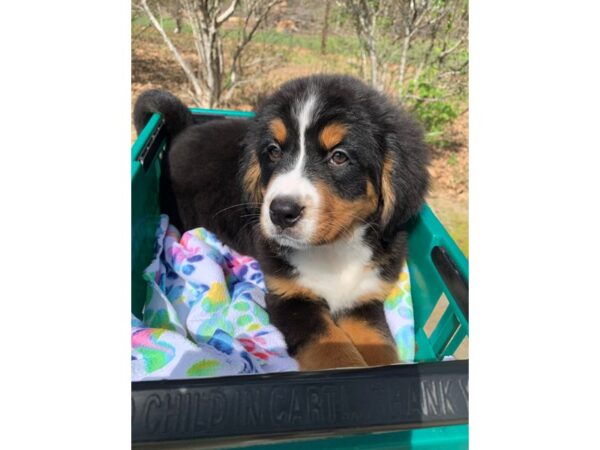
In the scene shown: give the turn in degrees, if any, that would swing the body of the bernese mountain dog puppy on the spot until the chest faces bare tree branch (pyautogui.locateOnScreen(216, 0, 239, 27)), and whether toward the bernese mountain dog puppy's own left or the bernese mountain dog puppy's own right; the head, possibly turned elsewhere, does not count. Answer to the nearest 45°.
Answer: approximately 135° to the bernese mountain dog puppy's own left

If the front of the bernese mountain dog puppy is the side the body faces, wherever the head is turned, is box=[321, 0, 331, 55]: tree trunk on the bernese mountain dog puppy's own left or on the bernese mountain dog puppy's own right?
on the bernese mountain dog puppy's own left

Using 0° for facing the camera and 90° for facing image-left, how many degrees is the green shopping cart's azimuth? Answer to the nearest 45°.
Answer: approximately 180°

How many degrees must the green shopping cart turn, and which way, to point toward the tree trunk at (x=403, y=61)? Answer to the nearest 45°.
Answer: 0° — it already faces it

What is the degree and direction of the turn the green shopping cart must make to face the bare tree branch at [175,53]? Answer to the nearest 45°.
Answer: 0° — it already faces it

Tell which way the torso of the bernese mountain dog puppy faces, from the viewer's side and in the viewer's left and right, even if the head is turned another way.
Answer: facing the viewer and to the right of the viewer

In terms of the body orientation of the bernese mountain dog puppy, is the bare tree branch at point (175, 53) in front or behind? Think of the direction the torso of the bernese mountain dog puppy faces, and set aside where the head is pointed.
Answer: behind
